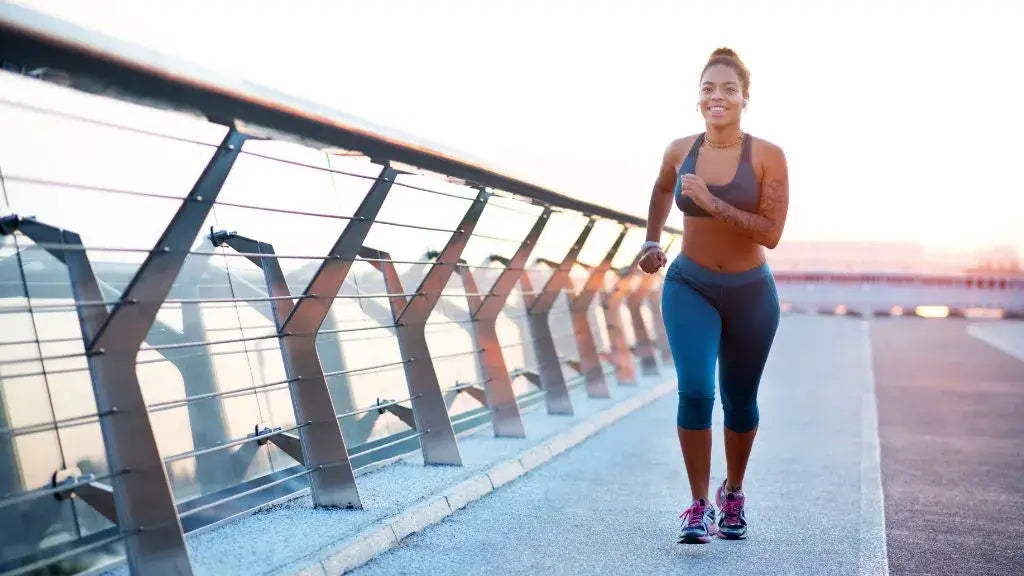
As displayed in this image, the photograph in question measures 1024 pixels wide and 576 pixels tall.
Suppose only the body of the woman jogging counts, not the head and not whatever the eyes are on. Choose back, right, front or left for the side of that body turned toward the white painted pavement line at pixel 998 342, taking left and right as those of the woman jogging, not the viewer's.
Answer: back

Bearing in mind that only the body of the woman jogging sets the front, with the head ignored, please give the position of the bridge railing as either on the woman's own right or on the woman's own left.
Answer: on the woman's own right

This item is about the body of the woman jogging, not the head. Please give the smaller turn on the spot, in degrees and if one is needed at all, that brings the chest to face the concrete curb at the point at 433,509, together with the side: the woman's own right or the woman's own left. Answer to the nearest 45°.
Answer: approximately 90° to the woman's own right

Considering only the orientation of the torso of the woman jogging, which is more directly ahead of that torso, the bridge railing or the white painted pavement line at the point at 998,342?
the bridge railing

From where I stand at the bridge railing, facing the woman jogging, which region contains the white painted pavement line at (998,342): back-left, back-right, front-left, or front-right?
front-left

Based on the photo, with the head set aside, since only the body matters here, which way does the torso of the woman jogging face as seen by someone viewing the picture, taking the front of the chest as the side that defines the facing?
toward the camera
